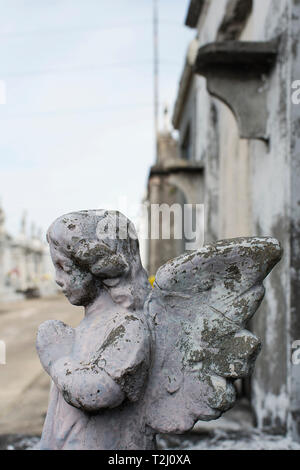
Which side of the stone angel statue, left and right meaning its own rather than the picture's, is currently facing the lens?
left
